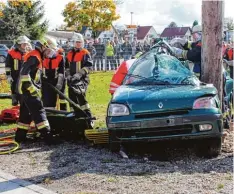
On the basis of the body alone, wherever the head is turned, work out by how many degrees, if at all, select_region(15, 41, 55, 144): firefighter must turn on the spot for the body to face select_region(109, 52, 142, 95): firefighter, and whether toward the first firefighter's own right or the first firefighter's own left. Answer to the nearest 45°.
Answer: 0° — they already face them

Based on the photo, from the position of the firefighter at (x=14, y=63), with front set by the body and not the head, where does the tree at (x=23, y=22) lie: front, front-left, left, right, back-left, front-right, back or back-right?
back-left

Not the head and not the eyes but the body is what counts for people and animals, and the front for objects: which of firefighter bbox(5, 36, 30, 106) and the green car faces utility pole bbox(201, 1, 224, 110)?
the firefighter

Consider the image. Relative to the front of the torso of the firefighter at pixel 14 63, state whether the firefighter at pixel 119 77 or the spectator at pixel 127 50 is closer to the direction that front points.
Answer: the firefighter

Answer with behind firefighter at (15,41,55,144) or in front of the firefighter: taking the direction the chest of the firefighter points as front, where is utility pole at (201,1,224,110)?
in front

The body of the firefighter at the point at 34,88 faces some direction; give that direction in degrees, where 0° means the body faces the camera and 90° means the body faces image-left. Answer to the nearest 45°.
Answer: approximately 270°

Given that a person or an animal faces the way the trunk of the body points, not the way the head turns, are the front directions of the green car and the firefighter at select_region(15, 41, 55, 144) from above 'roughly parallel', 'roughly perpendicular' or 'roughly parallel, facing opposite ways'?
roughly perpendicular

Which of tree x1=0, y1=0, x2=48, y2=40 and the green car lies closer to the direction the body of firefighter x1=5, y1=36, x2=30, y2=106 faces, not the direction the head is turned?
the green car

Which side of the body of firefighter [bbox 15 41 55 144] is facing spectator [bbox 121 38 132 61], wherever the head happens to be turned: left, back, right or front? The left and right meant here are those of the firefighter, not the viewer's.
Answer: left

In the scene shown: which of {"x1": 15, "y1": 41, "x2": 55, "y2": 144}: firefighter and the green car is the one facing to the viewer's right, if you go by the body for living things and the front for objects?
the firefighter

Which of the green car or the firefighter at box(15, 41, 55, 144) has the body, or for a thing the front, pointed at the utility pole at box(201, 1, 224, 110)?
the firefighter

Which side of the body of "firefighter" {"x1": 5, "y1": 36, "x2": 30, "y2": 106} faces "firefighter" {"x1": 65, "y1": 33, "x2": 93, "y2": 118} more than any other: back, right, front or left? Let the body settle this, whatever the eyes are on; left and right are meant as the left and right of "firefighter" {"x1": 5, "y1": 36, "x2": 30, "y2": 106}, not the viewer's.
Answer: front

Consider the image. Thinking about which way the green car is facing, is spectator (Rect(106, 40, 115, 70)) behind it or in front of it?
behind

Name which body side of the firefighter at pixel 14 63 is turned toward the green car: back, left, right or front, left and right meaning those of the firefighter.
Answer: front

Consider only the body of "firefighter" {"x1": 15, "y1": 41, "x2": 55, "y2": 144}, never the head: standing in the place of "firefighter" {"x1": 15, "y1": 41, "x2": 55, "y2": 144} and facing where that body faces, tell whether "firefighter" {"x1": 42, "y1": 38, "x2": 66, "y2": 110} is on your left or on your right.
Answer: on your left
